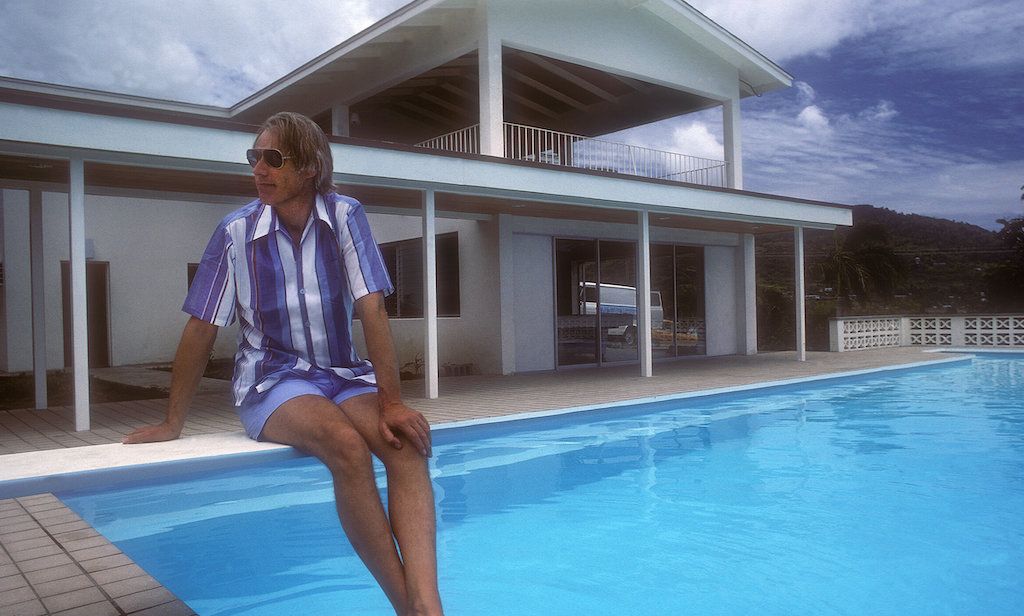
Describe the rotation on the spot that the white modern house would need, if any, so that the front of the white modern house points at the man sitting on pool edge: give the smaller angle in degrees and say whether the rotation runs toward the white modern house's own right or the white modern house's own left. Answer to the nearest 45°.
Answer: approximately 45° to the white modern house's own right

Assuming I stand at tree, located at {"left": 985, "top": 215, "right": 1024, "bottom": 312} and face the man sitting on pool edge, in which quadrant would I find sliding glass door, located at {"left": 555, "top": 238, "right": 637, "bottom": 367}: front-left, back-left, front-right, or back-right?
front-right

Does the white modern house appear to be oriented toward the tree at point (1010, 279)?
no

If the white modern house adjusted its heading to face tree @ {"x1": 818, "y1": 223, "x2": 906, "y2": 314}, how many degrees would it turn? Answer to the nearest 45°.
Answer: approximately 90° to its left

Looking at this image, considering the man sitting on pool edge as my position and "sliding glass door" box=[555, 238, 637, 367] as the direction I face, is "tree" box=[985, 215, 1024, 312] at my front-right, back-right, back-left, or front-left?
front-right

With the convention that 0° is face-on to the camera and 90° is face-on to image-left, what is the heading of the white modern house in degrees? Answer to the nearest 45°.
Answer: approximately 315°
